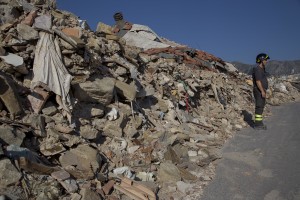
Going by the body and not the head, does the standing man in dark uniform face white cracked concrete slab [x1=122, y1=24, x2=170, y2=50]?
no

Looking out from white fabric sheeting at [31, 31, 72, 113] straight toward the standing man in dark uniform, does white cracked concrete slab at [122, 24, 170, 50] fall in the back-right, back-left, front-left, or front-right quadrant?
front-left
